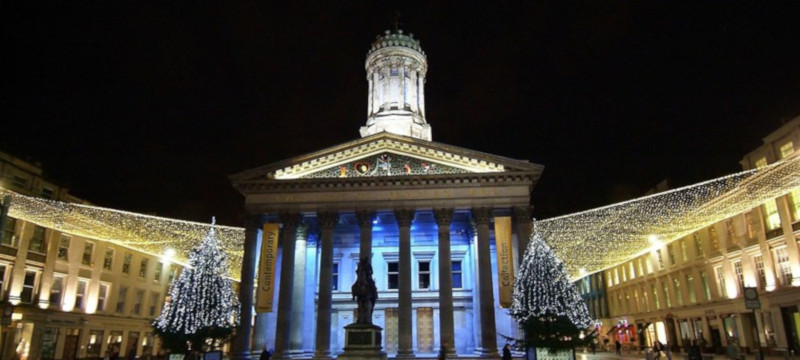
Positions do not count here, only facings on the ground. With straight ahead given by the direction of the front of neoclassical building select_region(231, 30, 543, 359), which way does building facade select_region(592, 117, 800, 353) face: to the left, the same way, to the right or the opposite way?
to the right

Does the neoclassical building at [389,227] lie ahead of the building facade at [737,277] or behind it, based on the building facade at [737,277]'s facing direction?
ahead

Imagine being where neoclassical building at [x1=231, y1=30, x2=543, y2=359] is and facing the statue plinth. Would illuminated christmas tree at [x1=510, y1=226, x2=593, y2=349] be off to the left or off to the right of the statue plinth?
left

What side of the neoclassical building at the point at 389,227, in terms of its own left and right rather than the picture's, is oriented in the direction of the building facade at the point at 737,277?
left

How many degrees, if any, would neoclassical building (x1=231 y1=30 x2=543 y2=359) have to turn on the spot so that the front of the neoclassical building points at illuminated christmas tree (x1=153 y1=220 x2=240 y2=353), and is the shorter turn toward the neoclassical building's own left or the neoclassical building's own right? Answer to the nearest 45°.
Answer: approximately 45° to the neoclassical building's own right

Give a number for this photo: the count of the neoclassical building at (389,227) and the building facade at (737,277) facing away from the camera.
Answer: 0

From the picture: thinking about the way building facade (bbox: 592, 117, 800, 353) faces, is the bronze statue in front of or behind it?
in front

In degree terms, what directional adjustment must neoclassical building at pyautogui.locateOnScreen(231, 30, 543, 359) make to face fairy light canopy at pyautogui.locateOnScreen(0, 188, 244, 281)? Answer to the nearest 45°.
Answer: approximately 90° to its right

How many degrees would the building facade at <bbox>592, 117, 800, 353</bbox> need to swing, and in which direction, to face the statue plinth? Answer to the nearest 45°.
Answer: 0° — it already faces it

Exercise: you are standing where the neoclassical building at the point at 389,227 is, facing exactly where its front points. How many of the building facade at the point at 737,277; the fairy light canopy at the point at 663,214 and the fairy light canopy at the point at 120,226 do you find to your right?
1

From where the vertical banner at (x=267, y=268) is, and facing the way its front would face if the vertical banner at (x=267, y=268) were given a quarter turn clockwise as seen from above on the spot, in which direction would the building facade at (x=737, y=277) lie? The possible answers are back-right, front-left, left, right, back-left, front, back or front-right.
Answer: back
